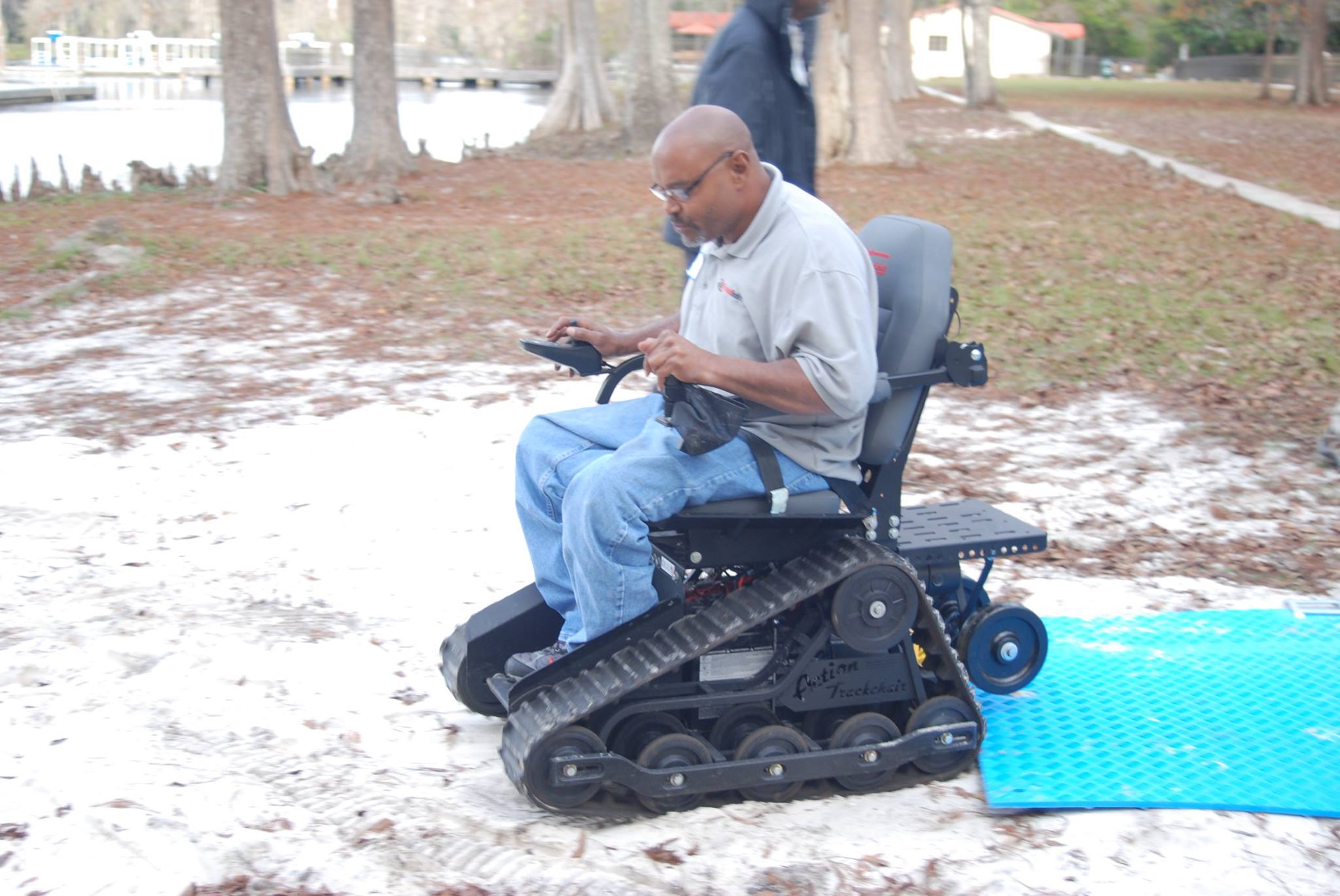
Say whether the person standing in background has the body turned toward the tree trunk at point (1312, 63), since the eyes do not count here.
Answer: no

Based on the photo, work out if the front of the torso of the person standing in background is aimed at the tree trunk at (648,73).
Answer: no

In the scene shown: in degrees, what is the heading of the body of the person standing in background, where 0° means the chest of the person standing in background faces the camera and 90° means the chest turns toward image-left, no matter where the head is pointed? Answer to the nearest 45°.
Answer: approximately 315°

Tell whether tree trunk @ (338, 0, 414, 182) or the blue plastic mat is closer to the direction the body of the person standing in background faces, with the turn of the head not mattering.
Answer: the blue plastic mat

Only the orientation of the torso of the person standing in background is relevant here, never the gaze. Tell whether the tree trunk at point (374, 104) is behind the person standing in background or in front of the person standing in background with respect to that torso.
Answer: behind

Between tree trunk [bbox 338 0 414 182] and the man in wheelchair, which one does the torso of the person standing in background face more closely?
the man in wheelchair

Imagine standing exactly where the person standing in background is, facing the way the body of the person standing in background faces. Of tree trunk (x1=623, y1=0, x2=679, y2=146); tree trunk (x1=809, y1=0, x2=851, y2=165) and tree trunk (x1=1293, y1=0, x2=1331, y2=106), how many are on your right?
0

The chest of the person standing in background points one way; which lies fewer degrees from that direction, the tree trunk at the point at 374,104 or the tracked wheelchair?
the tracked wheelchair

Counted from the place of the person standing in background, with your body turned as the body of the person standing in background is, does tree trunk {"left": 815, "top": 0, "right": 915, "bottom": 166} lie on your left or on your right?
on your left

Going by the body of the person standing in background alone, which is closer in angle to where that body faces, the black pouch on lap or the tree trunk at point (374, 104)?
the black pouch on lap

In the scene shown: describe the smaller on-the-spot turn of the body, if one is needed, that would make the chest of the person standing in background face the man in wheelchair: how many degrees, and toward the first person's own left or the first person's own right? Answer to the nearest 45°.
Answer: approximately 45° to the first person's own right

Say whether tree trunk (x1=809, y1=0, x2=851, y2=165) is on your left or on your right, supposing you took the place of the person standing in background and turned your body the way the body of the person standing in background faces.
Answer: on your left

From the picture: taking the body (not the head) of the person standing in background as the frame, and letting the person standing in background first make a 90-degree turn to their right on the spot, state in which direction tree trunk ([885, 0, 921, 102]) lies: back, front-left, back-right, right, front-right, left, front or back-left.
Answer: back-right

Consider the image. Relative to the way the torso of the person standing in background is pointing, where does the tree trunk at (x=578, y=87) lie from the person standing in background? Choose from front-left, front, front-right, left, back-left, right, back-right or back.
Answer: back-left

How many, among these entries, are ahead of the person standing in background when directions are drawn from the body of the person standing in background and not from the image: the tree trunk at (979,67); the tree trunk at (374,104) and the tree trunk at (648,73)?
0
